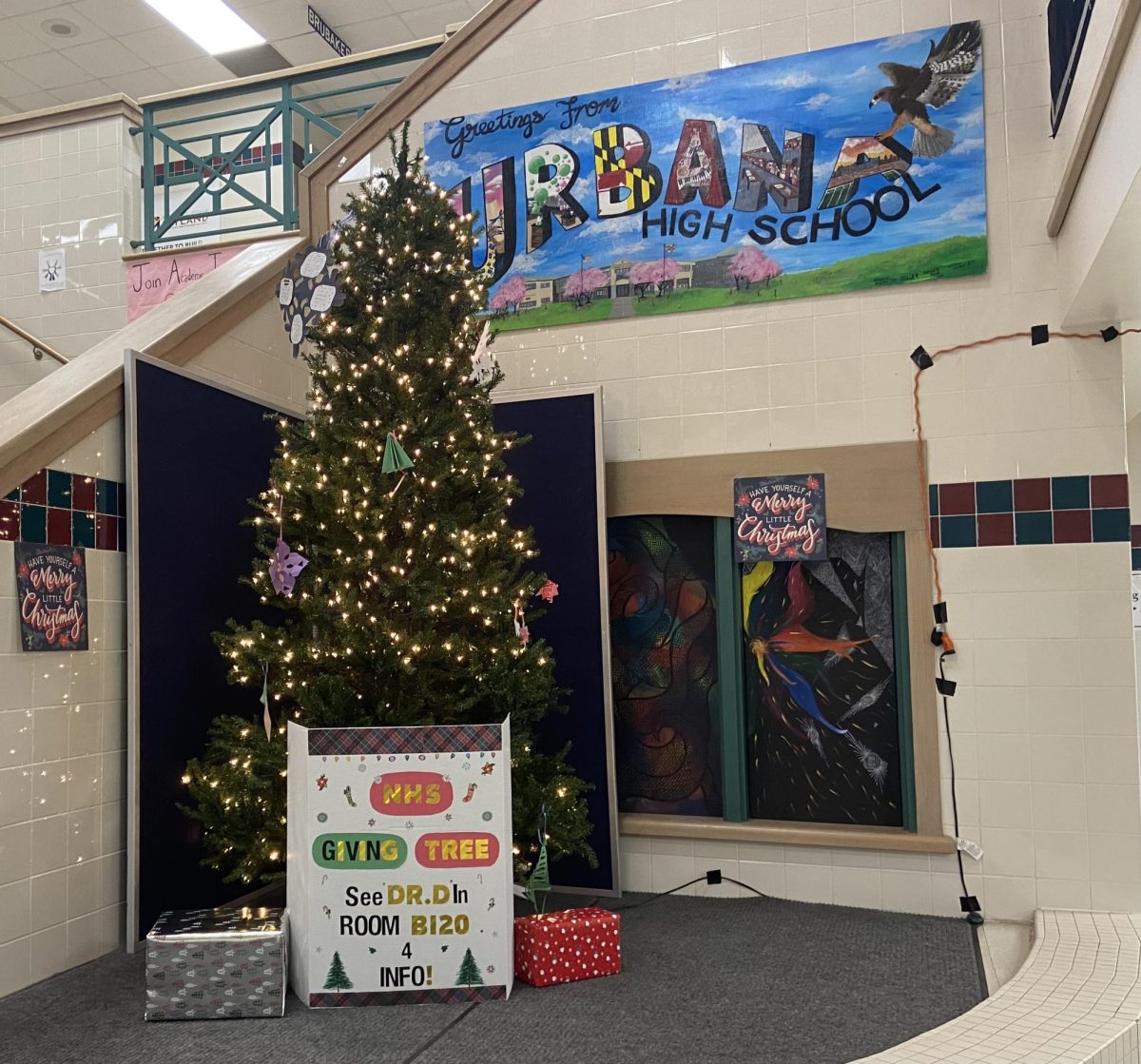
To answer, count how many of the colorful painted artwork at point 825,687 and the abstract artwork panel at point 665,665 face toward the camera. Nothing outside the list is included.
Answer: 2

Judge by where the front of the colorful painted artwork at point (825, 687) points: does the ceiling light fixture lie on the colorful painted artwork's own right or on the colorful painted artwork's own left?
on the colorful painted artwork's own right

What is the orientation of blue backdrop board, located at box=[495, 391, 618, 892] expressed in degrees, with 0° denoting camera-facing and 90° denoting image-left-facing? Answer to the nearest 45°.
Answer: approximately 45°

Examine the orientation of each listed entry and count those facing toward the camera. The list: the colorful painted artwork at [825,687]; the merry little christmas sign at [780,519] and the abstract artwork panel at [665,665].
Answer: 3

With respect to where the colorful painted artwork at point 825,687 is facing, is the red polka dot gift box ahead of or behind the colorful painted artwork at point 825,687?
ahead

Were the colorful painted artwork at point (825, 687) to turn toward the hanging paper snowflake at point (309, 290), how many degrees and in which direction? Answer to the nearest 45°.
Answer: approximately 45° to its right

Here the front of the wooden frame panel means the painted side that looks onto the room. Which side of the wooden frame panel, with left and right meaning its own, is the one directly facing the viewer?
front

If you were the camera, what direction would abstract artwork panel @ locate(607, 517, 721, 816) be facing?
facing the viewer

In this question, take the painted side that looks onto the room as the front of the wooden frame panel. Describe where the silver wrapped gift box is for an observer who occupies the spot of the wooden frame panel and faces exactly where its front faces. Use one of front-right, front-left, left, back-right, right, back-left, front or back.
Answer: front-right

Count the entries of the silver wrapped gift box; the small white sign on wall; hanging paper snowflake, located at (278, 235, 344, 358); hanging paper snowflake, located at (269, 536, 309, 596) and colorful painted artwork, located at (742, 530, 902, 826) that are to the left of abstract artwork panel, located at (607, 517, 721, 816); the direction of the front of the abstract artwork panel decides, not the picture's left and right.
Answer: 1

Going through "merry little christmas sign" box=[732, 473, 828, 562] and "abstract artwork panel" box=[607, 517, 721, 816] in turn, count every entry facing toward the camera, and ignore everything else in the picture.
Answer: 2

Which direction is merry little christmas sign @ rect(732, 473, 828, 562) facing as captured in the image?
toward the camera
